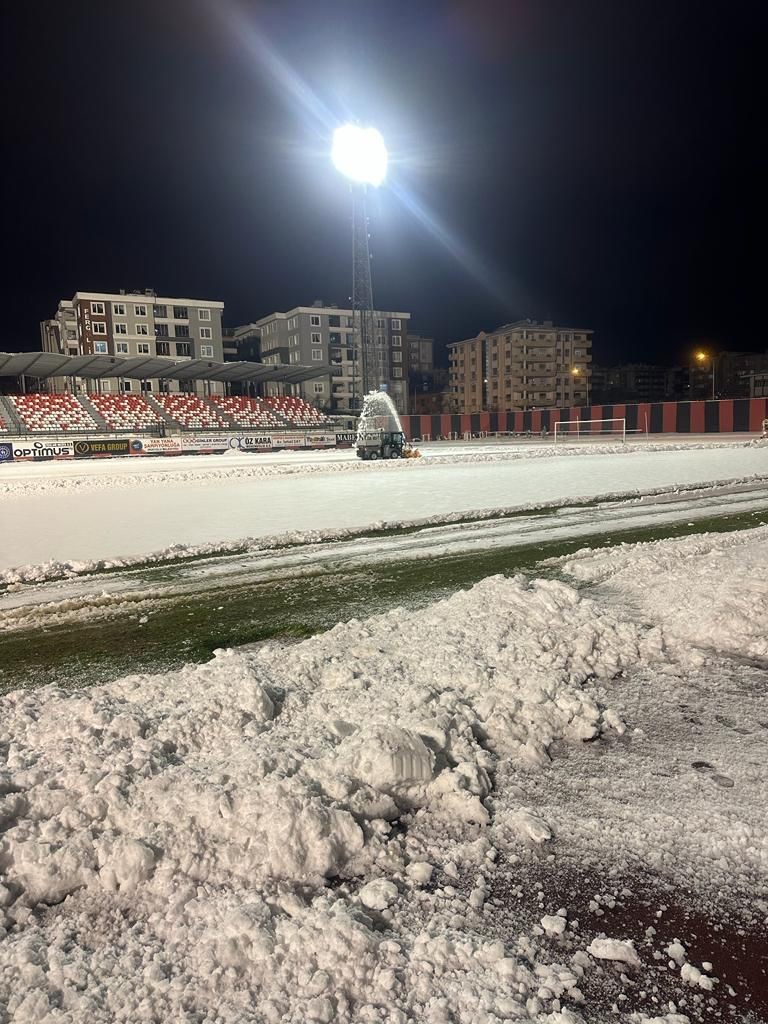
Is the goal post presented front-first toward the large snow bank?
yes

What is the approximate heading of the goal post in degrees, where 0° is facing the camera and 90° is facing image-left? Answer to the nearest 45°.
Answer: approximately 0°

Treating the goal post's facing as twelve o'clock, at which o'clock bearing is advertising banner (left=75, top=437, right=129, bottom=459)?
The advertising banner is roughly at 2 o'clock from the goal post.

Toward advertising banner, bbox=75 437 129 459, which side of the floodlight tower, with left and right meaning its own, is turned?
right

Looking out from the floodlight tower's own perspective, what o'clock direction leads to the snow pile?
The snow pile is roughly at 12 o'clock from the floodlight tower.

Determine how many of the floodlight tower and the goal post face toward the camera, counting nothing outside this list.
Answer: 2

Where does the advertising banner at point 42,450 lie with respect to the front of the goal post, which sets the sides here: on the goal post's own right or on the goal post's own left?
on the goal post's own right

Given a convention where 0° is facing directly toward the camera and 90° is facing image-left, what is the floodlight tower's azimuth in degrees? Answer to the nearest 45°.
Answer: approximately 0°
